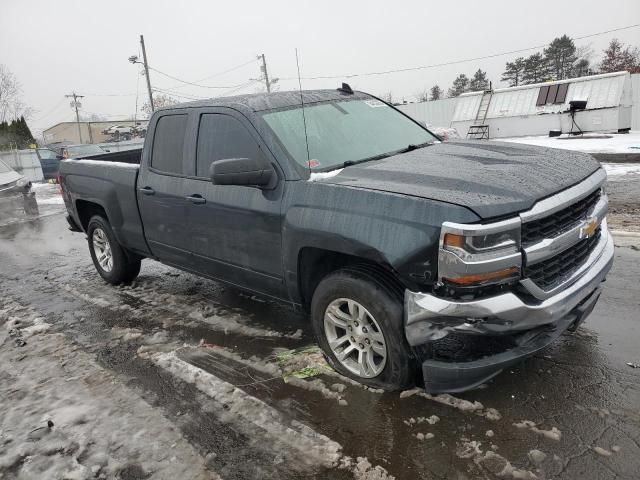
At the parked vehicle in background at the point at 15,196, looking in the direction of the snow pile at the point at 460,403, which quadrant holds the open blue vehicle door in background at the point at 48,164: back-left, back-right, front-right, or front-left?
back-left

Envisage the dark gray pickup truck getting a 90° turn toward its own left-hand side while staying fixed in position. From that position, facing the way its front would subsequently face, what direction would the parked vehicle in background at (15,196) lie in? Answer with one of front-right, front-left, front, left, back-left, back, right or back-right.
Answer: left

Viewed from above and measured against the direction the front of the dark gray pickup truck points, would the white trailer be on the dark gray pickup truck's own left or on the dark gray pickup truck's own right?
on the dark gray pickup truck's own left

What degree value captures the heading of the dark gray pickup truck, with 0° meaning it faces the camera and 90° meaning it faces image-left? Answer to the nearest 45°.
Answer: approximately 315°

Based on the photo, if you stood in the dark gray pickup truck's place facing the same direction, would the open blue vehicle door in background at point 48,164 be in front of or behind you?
behind
